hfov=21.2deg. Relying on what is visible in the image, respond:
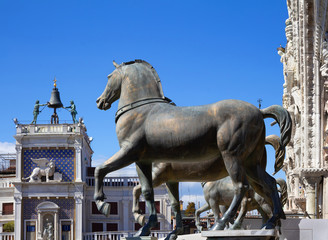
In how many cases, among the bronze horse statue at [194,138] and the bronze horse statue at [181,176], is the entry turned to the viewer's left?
2

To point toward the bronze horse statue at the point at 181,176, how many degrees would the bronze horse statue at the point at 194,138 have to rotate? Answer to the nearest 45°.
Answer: approximately 90° to its right

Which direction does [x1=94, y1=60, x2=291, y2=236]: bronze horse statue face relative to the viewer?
to the viewer's left

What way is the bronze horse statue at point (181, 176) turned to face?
to the viewer's left

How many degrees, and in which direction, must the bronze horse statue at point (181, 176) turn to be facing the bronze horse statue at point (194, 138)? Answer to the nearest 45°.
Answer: approximately 90° to its left
